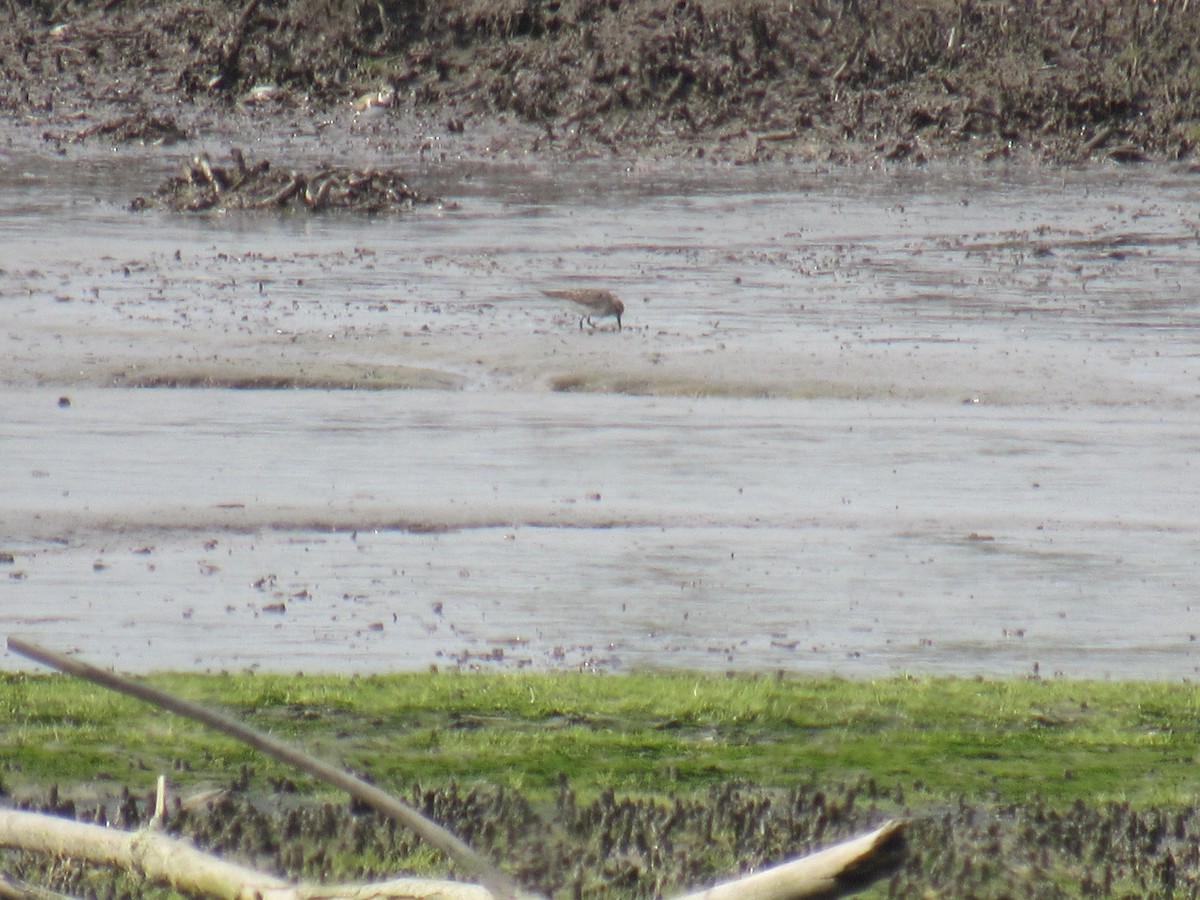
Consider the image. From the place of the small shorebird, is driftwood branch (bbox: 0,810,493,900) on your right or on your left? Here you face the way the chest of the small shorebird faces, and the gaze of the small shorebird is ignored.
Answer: on your right

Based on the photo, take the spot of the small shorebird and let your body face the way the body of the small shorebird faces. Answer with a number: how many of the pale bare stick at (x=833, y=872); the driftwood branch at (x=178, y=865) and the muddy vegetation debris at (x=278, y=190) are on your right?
2

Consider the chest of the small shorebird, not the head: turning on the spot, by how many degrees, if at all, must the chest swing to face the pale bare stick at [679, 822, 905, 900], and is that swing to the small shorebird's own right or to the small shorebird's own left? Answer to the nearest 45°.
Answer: approximately 90° to the small shorebird's own right

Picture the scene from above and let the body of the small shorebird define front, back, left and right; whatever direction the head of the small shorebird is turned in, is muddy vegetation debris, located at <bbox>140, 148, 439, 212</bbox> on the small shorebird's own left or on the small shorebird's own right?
on the small shorebird's own left

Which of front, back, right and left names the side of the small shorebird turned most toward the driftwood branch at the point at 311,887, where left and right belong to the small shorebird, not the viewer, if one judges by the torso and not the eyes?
right

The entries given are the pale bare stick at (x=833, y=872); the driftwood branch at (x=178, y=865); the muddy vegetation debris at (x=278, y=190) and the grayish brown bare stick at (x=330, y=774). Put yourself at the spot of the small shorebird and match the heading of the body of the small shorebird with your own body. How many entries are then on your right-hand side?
3

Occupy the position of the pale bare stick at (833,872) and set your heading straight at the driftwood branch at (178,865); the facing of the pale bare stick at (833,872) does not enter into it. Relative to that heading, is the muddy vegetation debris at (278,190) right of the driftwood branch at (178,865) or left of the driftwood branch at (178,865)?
right

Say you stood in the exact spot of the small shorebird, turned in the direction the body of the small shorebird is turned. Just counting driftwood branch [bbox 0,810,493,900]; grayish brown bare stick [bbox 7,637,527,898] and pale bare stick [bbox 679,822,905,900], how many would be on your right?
3

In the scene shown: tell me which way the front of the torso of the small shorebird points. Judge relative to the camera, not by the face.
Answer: to the viewer's right
